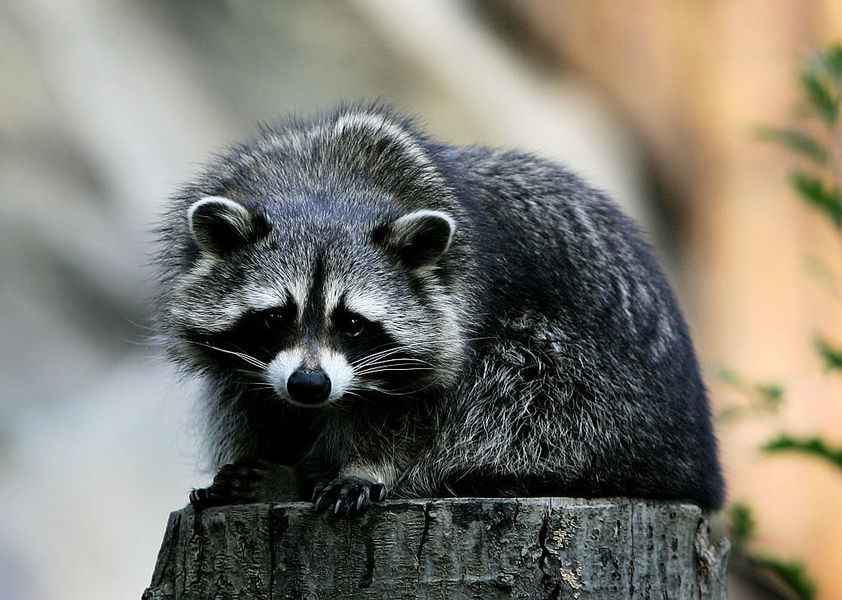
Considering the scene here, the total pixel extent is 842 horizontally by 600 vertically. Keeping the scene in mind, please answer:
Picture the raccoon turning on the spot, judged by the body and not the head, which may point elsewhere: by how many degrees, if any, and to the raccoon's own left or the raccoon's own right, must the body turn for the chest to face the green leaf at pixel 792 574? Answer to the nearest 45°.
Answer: approximately 180°

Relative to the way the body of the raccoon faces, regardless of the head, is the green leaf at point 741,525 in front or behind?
behind

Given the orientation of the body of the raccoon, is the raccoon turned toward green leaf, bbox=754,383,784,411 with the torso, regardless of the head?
no

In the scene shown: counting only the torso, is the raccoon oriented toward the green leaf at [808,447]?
no

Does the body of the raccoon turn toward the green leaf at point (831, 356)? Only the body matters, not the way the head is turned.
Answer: no
